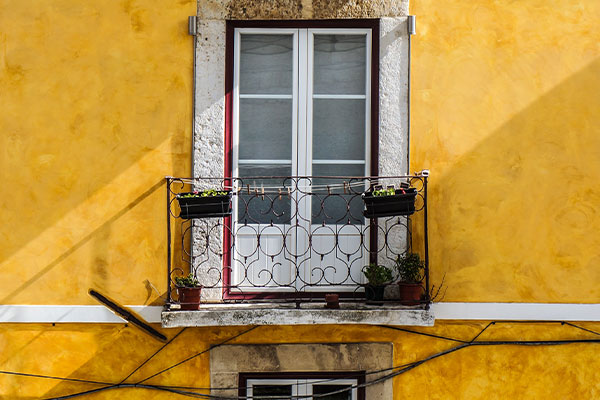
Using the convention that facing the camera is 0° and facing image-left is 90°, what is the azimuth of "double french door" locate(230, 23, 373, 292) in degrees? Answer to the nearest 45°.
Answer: approximately 0°

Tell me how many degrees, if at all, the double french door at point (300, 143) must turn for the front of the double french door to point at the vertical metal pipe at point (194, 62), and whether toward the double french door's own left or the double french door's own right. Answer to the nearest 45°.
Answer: approximately 90° to the double french door's own right

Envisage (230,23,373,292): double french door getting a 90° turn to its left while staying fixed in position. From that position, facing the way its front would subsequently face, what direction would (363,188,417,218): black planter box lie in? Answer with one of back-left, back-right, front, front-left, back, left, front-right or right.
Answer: front-right

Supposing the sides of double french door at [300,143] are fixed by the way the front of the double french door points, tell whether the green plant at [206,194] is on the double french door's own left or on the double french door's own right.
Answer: on the double french door's own right

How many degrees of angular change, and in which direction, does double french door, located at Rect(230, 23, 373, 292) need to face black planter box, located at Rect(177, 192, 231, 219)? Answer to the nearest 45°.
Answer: approximately 45° to its right
